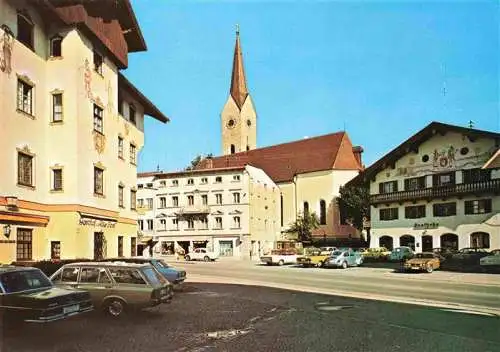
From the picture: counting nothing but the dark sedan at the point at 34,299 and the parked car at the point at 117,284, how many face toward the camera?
0

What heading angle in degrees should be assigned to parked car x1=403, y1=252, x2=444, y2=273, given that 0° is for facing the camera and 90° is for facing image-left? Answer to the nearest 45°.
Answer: approximately 45°

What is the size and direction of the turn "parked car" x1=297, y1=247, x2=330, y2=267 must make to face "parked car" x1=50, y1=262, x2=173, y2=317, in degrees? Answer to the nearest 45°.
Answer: approximately 45° to its left

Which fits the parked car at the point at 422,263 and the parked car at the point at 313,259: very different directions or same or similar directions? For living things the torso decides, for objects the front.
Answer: same or similar directions

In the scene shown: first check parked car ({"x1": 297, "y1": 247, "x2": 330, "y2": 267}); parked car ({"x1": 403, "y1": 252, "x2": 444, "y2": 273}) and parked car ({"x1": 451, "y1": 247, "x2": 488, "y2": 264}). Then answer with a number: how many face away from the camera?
0
